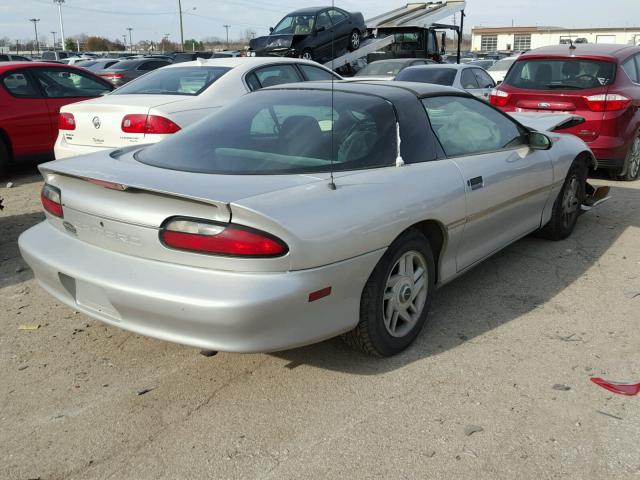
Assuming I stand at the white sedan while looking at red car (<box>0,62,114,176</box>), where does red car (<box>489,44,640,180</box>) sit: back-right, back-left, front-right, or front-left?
back-right

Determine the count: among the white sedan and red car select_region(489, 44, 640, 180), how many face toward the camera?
0

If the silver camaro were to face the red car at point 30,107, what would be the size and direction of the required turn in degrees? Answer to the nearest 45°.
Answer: approximately 90° to its left

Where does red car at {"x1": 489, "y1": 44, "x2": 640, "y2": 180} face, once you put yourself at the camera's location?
facing away from the viewer and to the right of the viewer

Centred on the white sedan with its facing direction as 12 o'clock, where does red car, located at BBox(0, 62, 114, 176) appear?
The red car is roughly at 9 o'clock from the white sedan.

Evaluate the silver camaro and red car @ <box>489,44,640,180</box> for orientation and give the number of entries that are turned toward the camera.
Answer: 0

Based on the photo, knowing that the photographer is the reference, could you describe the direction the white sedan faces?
facing away from the viewer and to the right of the viewer

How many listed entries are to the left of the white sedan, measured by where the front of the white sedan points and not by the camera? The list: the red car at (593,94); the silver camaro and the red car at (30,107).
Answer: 1

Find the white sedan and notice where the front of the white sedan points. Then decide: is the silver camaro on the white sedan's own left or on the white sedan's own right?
on the white sedan's own right

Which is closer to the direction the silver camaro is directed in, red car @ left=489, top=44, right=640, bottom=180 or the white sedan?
the red car

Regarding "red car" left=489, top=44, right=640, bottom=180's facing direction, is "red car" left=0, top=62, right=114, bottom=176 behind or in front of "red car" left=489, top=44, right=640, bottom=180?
behind

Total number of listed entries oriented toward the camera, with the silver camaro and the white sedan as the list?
0

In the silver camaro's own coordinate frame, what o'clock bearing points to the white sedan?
The white sedan is roughly at 10 o'clock from the silver camaro.
